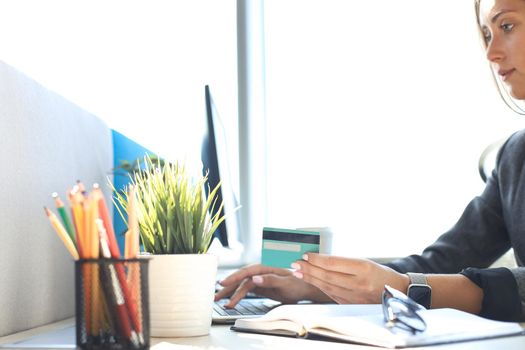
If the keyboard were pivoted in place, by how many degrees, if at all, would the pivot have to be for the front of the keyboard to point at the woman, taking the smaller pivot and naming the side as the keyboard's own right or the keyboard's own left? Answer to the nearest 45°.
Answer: approximately 45° to the keyboard's own left

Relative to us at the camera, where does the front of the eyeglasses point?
facing the viewer and to the left of the viewer

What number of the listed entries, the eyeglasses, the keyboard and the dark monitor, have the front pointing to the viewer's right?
2

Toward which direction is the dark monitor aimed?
to the viewer's right

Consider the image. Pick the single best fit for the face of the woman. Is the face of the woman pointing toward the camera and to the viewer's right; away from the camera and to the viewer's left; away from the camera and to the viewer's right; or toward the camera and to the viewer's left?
toward the camera and to the viewer's left

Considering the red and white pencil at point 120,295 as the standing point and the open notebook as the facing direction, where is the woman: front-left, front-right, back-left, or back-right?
front-left

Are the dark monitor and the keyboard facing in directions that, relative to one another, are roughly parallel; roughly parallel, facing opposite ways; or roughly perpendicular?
roughly parallel

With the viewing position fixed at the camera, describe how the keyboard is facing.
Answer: facing to the right of the viewer

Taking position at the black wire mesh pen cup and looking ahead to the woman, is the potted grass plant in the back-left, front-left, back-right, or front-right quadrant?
front-left

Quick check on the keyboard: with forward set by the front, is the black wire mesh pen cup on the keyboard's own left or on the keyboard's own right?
on the keyboard's own right

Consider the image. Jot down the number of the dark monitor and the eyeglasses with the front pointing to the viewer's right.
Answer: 1
